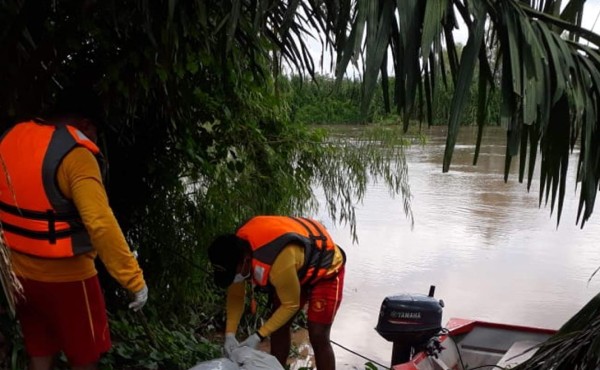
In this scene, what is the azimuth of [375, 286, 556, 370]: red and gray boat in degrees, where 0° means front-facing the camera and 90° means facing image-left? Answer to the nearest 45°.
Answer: approximately 270°

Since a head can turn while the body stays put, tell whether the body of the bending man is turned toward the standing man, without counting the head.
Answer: yes

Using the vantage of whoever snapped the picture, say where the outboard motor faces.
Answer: facing to the right of the viewer

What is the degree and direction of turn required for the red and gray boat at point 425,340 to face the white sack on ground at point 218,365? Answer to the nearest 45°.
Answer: approximately 135° to its right

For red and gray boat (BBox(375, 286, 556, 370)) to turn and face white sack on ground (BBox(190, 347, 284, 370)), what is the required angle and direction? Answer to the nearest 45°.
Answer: approximately 135° to its right

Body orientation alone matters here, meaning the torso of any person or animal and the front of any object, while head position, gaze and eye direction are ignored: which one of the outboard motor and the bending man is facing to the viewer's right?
the outboard motor

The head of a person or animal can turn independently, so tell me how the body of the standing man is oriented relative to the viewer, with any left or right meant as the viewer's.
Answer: facing away from the viewer and to the right of the viewer

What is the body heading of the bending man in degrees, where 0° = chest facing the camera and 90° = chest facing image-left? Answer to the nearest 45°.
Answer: approximately 45°

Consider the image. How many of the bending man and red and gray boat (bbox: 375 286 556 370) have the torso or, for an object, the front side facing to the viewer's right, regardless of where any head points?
1

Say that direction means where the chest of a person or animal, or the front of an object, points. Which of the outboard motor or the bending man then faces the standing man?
the bending man

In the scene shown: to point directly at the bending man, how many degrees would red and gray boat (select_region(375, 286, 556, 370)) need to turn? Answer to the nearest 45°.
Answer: approximately 135° to its right

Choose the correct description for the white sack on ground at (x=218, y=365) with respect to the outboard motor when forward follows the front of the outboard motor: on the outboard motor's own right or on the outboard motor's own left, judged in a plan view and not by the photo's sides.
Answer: on the outboard motor's own right

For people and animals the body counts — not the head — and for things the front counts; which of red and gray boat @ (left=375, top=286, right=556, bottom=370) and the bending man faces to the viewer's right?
the red and gray boat
